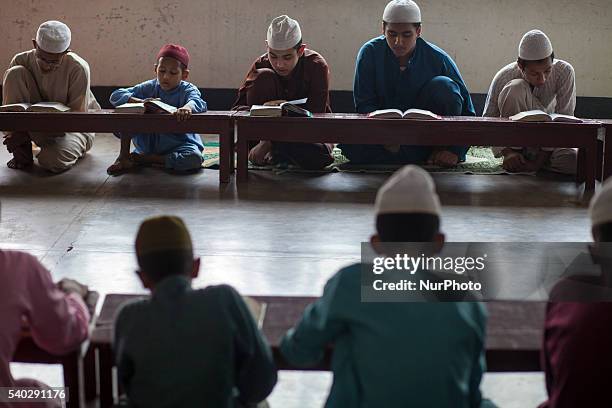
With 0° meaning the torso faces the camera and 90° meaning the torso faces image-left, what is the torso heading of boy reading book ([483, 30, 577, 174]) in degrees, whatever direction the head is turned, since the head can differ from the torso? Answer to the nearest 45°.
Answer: approximately 0°

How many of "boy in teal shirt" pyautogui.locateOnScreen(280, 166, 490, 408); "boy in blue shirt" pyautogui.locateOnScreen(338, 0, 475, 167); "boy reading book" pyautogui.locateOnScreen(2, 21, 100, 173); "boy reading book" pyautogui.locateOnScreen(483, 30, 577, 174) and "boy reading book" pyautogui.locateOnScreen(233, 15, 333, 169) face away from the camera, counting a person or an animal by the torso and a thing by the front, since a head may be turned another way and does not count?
1

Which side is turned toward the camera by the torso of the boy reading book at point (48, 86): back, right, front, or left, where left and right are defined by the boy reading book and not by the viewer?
front

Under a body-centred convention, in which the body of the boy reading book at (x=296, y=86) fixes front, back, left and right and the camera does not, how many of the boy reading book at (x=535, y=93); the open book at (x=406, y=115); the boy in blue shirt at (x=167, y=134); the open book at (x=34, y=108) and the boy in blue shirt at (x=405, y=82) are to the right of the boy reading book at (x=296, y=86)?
2

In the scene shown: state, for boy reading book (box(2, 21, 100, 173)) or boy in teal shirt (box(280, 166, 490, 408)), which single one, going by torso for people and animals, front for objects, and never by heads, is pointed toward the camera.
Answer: the boy reading book

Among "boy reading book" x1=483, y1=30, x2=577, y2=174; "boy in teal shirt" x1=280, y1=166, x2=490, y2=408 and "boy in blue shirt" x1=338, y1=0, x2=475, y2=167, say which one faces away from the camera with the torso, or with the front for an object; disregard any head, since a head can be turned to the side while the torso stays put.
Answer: the boy in teal shirt

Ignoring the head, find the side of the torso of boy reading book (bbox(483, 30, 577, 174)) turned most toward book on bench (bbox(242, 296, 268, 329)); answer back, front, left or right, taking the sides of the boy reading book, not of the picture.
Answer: front

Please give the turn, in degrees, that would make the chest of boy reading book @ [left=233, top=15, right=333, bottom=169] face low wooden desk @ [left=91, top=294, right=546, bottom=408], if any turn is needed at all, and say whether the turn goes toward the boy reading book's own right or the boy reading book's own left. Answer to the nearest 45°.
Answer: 0° — they already face it

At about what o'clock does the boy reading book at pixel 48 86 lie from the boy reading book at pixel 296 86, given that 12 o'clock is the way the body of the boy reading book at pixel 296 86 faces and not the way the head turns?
the boy reading book at pixel 48 86 is roughly at 3 o'clock from the boy reading book at pixel 296 86.

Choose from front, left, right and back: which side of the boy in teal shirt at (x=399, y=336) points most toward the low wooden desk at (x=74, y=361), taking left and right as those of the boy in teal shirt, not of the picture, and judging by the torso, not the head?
left

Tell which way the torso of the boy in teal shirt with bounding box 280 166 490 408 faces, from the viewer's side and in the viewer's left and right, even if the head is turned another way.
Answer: facing away from the viewer

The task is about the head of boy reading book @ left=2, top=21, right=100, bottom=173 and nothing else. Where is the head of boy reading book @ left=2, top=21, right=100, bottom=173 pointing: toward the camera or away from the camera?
toward the camera

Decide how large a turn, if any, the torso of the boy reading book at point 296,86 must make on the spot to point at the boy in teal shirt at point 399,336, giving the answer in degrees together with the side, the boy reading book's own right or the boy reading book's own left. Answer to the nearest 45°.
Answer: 0° — they already face them

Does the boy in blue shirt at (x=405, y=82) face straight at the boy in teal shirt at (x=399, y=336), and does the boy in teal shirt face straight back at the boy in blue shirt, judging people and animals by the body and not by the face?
yes
